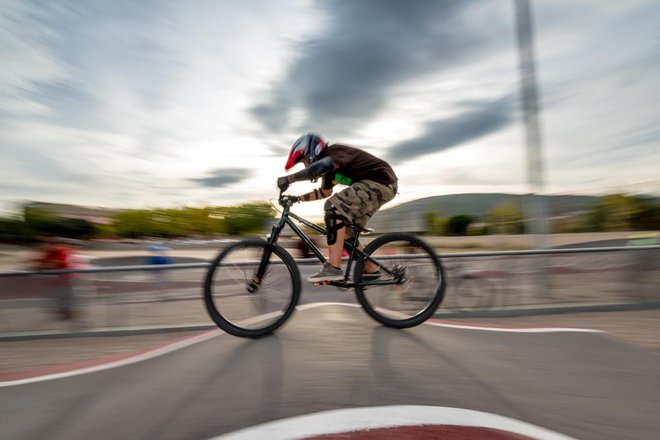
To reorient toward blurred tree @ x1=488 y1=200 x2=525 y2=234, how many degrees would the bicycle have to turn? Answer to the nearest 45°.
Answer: approximately 135° to its right

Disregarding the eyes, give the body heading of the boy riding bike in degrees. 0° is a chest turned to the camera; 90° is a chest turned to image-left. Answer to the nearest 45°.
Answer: approximately 90°

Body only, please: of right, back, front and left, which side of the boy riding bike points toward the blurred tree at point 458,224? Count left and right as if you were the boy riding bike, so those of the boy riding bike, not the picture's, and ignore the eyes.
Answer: right

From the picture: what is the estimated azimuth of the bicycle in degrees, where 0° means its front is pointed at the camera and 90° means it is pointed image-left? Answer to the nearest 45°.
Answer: approximately 90°

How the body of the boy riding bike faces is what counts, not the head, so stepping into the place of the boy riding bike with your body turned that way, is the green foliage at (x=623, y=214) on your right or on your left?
on your right

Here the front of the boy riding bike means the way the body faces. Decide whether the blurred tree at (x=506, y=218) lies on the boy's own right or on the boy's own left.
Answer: on the boy's own right

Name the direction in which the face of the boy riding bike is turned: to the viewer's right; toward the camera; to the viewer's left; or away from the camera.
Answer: to the viewer's left

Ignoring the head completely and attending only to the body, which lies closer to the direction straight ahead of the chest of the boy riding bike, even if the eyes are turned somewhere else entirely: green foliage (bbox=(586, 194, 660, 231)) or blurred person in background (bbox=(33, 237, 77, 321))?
the blurred person in background
